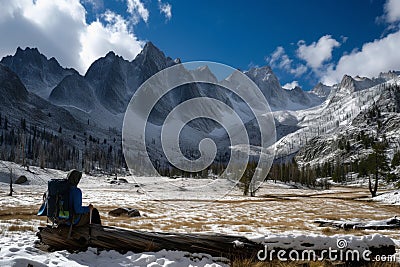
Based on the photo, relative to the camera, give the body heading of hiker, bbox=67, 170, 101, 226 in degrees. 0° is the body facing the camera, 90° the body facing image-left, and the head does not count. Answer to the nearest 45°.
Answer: approximately 270°
